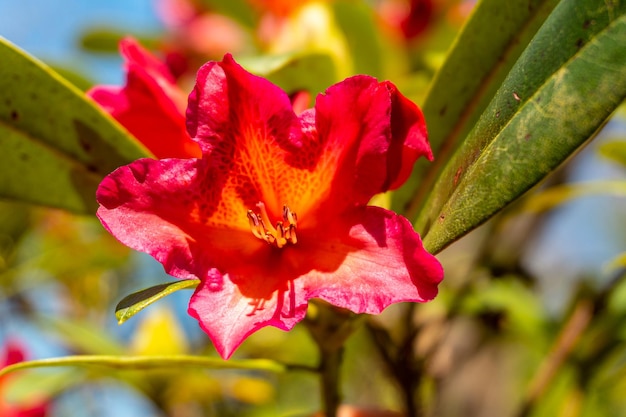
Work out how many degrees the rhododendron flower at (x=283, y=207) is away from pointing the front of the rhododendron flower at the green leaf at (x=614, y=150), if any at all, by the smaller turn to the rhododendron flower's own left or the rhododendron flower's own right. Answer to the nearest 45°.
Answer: approximately 135° to the rhododendron flower's own left

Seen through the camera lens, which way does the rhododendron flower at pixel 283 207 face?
facing the viewer

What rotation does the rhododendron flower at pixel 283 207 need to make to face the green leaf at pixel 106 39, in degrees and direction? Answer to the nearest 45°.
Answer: approximately 135° to its right
